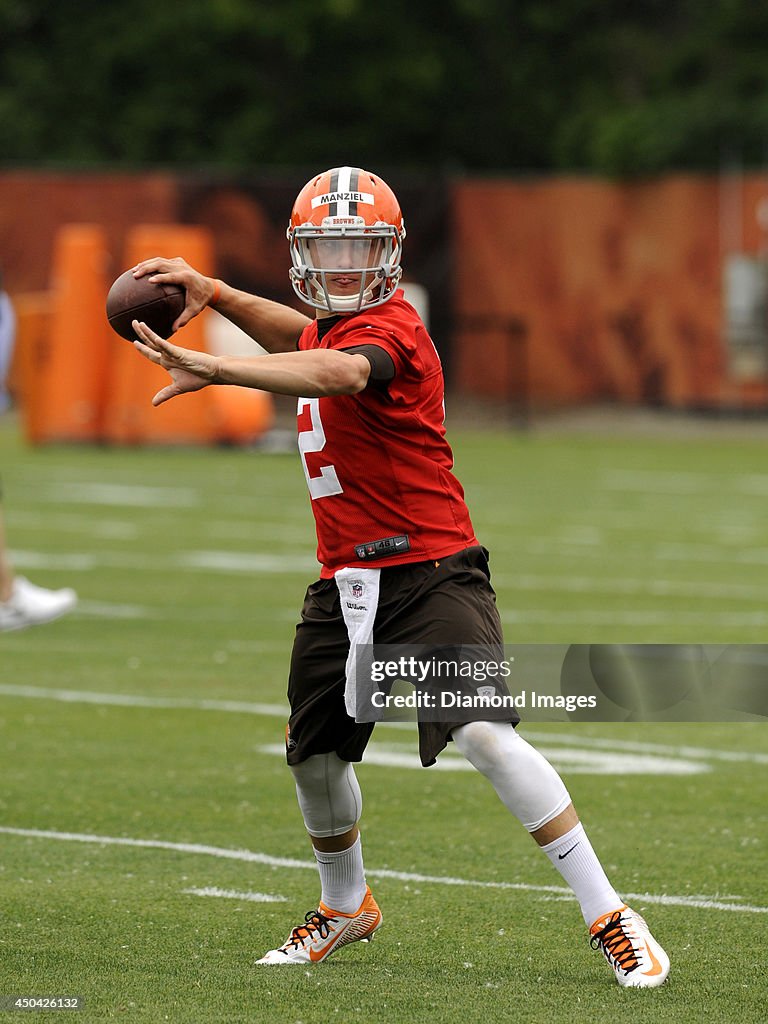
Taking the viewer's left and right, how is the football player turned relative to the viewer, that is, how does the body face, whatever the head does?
facing the viewer and to the left of the viewer
